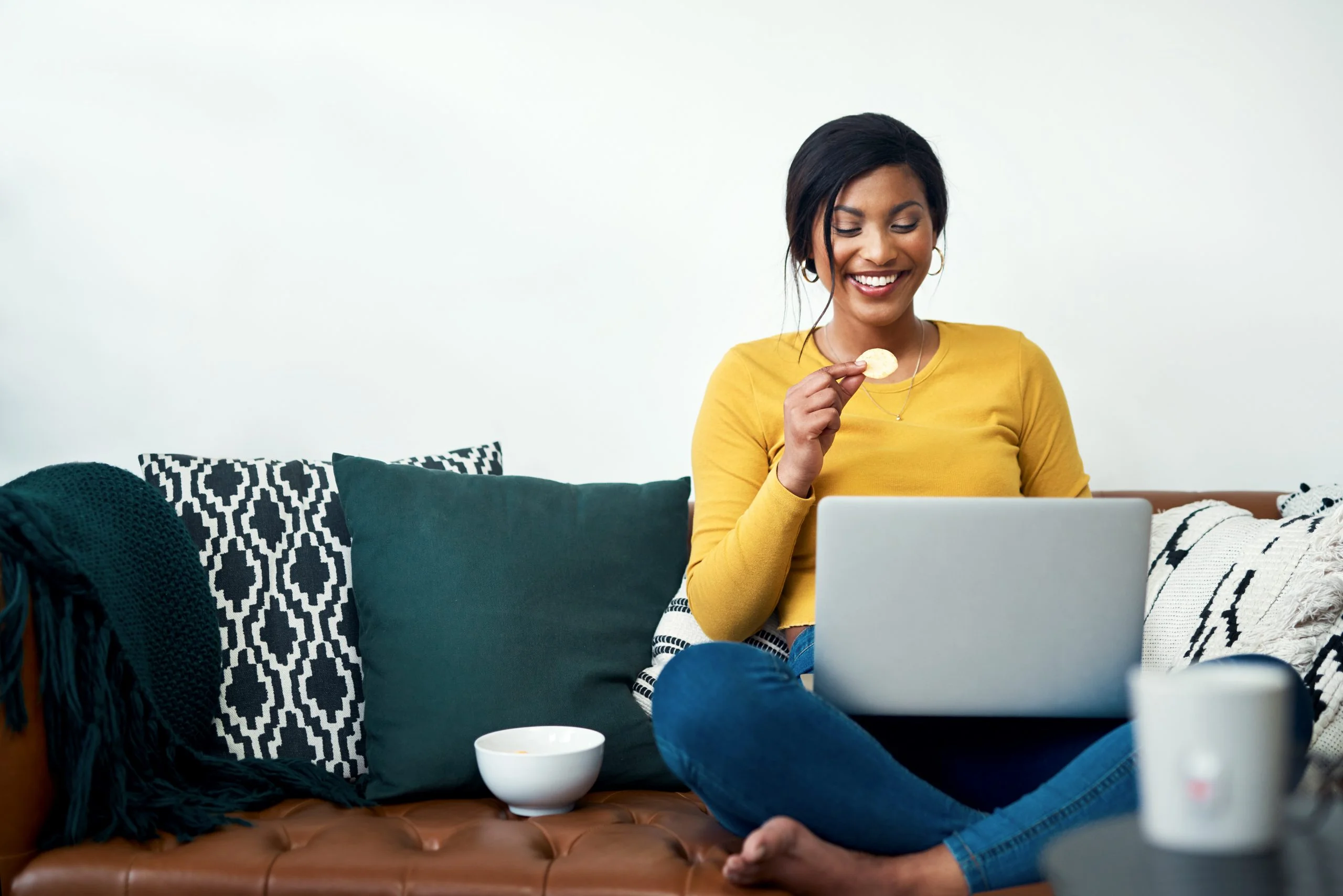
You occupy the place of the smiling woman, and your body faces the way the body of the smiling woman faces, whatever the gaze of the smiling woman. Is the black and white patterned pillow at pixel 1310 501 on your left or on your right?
on your left

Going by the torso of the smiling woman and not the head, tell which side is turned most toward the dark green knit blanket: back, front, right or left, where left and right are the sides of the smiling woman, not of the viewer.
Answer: right

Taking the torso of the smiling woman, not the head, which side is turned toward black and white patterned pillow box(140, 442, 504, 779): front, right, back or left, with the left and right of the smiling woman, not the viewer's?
right

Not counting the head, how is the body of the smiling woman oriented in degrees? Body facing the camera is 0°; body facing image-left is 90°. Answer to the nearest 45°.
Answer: approximately 0°
